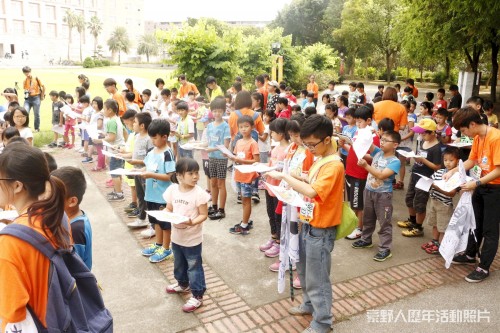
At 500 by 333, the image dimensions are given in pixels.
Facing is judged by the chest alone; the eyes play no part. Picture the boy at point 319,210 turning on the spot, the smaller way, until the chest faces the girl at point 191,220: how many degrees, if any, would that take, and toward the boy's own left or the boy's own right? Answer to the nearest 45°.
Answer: approximately 45° to the boy's own right

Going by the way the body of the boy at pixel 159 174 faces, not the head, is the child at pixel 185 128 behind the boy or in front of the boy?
behind

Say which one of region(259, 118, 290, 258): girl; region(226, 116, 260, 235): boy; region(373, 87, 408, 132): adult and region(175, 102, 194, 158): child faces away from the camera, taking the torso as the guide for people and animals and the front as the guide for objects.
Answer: the adult

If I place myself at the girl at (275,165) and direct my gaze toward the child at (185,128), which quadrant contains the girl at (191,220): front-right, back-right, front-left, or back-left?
back-left

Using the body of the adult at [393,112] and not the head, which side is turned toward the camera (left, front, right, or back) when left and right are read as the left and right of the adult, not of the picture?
back

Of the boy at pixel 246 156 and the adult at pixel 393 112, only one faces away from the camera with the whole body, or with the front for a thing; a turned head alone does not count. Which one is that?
the adult

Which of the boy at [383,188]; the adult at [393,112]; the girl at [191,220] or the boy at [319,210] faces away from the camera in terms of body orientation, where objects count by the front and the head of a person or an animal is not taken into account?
the adult

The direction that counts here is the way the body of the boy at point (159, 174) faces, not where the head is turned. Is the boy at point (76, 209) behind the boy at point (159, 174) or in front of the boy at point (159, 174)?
in front

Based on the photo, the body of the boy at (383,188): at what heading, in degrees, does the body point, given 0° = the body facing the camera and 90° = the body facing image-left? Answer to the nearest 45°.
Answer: approximately 45°

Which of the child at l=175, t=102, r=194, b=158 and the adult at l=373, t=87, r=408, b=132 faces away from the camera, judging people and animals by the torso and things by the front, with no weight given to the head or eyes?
the adult

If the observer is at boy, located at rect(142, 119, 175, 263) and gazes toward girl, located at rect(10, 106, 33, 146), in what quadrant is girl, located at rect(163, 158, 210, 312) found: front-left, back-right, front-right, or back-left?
back-left

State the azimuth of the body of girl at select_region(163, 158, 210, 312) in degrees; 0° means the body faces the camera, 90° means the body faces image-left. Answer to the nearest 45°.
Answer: approximately 45°
